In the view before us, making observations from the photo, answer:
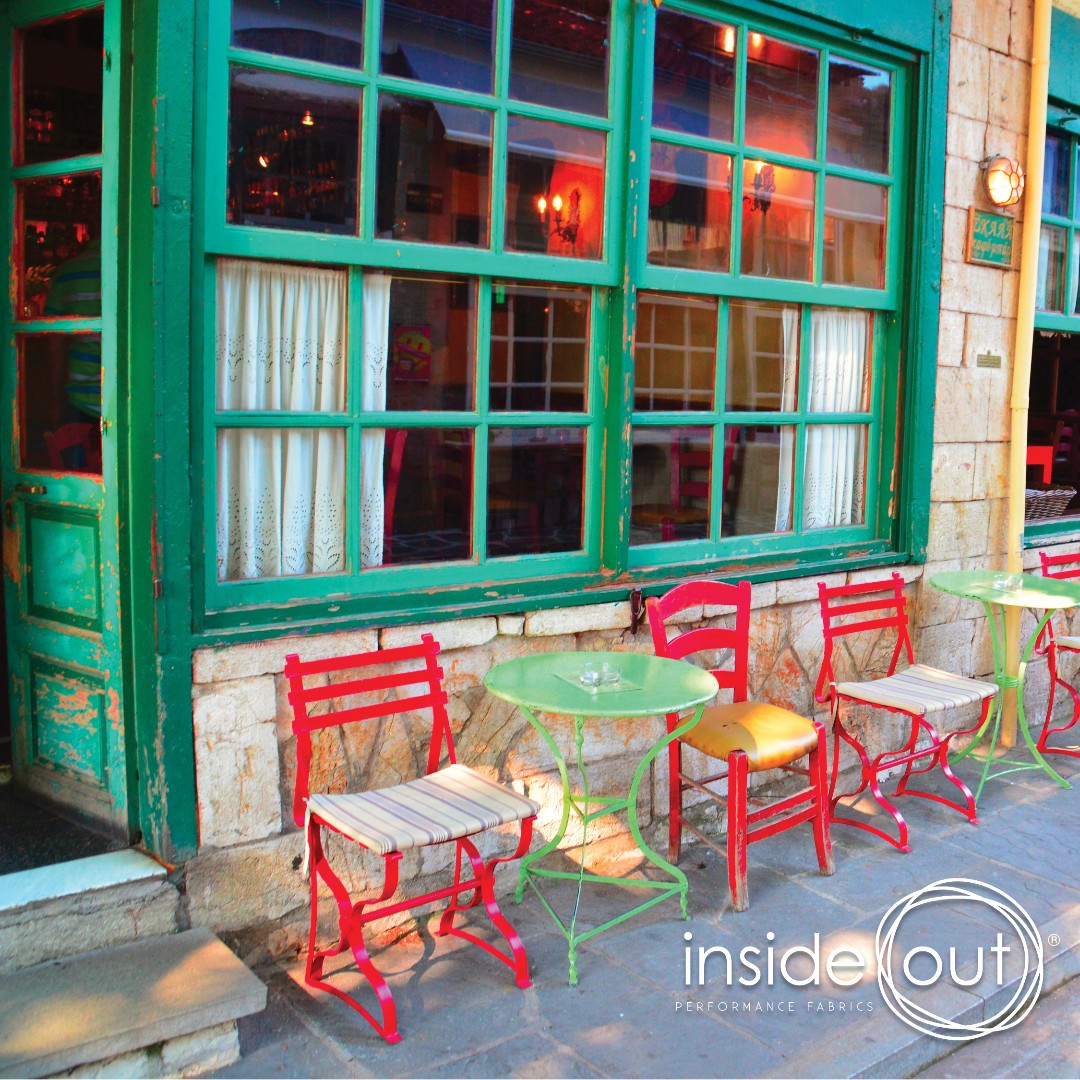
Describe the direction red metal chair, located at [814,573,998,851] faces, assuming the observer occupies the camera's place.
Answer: facing the viewer and to the right of the viewer

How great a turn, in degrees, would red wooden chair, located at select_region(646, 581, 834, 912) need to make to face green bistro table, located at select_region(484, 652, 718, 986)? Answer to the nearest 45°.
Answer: approximately 90° to its right

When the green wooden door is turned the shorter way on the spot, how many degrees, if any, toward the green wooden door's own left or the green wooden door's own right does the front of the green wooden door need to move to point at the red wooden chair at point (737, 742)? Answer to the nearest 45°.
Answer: approximately 135° to the green wooden door's own left

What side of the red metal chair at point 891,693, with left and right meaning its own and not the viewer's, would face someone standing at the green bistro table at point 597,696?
right

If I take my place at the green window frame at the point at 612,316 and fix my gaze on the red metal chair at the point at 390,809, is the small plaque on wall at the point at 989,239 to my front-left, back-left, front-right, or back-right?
back-left

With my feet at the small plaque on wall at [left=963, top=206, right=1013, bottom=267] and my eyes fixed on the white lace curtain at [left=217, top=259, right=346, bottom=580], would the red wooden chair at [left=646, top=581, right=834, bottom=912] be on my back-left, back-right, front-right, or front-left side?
front-left

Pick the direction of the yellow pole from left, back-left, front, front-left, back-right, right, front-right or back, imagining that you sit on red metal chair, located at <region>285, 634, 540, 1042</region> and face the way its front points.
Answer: left

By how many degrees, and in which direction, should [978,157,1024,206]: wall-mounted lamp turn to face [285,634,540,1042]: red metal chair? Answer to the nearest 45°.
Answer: approximately 90° to its right

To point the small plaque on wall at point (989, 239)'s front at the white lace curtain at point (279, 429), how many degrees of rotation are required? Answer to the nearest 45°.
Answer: approximately 90° to its right

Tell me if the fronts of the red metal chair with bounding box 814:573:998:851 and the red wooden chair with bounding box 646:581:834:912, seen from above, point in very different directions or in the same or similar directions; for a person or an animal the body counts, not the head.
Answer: same or similar directions

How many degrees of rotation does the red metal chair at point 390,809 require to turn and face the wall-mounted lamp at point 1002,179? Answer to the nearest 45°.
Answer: approximately 90° to its left

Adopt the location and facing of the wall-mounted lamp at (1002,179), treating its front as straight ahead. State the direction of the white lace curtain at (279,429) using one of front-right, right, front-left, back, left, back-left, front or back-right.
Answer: right

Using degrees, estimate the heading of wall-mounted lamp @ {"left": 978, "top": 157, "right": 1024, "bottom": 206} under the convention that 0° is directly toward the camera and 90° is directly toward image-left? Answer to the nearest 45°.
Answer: approximately 315°

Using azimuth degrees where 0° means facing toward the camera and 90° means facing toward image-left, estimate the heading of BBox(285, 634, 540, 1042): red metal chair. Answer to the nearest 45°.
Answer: approximately 315°

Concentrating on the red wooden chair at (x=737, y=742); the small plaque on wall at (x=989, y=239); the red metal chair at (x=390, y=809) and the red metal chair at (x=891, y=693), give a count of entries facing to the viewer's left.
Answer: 0

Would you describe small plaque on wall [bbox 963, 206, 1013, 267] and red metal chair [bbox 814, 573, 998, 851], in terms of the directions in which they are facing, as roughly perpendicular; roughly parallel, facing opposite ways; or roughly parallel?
roughly parallel

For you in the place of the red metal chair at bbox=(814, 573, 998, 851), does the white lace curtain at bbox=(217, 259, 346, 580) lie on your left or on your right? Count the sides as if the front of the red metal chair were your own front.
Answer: on your right
